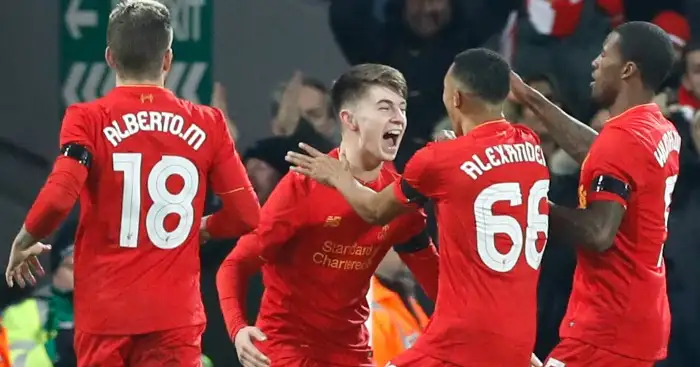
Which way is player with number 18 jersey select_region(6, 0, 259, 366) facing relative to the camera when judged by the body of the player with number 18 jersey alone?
away from the camera

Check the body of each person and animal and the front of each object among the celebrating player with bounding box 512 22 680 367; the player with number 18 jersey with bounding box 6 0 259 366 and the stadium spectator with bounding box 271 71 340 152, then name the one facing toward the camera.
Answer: the stadium spectator

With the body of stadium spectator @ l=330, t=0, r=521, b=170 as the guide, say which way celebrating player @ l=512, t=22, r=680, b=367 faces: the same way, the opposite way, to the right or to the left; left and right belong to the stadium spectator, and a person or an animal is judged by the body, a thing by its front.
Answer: to the right

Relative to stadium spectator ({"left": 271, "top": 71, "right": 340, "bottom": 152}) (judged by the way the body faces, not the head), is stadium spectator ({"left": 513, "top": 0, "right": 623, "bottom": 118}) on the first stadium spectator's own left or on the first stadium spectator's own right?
on the first stadium spectator's own left

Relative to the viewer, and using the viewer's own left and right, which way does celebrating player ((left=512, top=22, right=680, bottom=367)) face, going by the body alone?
facing to the left of the viewer

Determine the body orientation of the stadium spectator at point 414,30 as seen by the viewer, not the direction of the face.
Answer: toward the camera

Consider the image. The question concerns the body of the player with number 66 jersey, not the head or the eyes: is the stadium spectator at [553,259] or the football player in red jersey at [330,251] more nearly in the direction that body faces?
the football player in red jersey

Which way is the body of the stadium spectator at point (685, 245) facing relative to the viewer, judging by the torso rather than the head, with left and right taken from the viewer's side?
facing the viewer

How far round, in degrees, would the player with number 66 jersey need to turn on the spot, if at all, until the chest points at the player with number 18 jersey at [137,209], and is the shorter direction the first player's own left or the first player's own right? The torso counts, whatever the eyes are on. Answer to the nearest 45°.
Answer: approximately 45° to the first player's own left

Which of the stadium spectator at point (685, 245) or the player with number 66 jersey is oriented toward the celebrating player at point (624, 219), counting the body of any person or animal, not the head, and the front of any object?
the stadium spectator

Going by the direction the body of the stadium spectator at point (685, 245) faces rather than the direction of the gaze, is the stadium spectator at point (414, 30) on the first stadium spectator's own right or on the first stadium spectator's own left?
on the first stadium spectator's own right

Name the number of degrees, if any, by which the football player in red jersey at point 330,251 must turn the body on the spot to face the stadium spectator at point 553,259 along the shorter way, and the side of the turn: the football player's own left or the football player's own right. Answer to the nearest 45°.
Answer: approximately 90° to the football player's own left

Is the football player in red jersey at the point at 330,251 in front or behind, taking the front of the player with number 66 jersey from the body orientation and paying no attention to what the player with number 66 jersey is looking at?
in front

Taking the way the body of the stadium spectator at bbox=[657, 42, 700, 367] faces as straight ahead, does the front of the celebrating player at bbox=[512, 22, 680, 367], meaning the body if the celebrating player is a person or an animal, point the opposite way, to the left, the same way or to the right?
to the right

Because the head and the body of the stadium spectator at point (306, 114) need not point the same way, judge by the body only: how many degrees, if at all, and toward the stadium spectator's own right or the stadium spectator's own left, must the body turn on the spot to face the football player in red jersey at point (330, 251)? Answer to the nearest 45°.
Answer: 0° — they already face them

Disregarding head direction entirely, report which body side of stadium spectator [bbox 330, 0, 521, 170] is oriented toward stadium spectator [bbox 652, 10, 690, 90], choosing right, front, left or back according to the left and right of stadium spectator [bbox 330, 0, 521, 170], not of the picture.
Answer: left

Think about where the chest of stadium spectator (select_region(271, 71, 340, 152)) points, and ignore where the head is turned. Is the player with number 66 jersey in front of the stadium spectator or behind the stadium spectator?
in front
